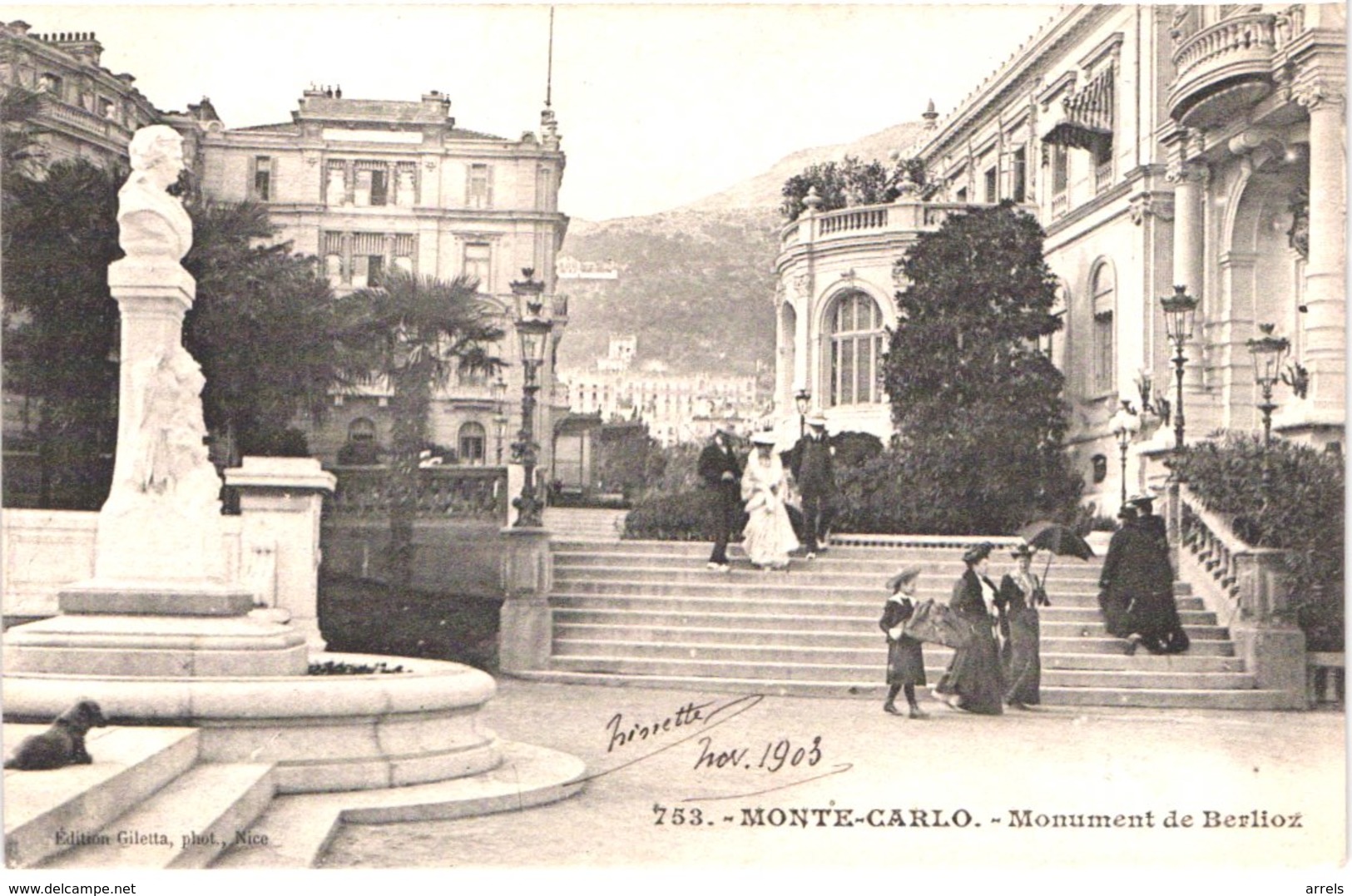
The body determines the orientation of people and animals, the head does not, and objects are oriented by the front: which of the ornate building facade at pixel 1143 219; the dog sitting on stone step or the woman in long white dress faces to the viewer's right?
the dog sitting on stone step

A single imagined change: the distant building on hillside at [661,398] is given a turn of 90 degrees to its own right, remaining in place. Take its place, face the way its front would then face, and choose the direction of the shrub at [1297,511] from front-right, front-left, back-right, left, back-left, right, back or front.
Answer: back-left

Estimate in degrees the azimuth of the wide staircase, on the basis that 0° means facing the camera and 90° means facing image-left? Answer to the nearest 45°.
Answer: approximately 0°

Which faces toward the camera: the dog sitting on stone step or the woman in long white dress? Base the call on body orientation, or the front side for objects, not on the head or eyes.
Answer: the woman in long white dress

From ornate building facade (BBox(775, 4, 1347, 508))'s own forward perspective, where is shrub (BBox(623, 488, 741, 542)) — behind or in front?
in front

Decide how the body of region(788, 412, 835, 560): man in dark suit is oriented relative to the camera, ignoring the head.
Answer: toward the camera

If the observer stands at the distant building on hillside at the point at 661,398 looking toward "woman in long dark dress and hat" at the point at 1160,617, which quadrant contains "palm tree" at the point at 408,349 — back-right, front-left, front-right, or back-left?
front-right

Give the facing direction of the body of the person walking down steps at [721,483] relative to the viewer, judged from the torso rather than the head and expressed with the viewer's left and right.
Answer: facing the viewer

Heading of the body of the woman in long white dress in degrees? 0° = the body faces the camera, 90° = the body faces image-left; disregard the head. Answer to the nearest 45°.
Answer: approximately 0°

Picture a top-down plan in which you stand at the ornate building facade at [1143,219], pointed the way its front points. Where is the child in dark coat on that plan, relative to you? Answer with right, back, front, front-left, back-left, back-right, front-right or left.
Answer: front-left

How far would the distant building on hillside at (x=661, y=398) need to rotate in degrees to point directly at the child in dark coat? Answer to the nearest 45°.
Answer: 0° — it already faces them

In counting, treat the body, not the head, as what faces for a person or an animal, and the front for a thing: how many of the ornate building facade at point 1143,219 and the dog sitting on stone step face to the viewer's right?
1

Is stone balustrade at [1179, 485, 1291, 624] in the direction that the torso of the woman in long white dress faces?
no

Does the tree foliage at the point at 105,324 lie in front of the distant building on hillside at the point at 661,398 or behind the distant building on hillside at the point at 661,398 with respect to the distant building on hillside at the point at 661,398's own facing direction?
in front

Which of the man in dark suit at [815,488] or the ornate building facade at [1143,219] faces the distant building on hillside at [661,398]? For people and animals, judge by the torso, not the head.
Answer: the ornate building facade

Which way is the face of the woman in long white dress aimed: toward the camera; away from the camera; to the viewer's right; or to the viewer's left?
toward the camera

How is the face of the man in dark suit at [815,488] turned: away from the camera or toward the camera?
toward the camera

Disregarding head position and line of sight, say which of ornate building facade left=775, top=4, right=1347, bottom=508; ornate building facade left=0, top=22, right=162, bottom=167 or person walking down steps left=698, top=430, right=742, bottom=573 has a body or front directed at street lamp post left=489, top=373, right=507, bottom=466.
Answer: ornate building facade left=775, top=4, right=1347, bottom=508

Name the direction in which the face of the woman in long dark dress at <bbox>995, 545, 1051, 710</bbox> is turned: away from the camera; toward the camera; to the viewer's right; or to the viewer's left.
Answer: toward the camera

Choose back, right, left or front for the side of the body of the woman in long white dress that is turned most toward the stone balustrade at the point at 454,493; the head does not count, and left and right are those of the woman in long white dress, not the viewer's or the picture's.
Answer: right
